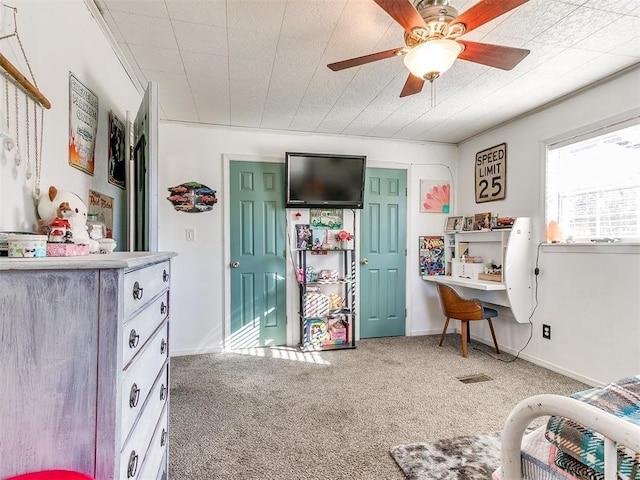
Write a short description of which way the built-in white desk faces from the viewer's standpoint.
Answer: facing the viewer and to the left of the viewer

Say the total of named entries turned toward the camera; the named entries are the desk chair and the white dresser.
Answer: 0

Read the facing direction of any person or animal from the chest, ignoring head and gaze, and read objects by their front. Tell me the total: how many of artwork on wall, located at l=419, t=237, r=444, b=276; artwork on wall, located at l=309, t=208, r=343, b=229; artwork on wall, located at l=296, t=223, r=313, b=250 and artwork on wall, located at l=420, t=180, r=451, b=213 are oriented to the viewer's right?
0

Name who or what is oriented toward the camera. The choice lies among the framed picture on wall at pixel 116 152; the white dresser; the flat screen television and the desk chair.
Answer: the flat screen television

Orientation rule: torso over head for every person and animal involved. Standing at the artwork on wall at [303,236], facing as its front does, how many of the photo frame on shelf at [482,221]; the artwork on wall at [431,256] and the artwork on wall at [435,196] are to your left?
3

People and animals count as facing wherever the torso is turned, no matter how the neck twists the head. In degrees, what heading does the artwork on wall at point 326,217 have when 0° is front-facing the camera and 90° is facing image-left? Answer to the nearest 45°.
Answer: approximately 0°

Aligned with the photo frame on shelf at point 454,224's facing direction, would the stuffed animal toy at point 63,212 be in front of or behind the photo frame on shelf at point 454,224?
in front

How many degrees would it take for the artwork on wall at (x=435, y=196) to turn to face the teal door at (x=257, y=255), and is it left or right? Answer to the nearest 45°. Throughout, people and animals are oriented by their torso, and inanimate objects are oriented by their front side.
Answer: approximately 45° to its right

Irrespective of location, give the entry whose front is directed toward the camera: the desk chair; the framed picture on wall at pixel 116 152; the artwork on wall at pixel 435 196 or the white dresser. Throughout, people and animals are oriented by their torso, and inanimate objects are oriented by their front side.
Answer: the artwork on wall

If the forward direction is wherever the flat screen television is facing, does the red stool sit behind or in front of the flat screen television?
in front

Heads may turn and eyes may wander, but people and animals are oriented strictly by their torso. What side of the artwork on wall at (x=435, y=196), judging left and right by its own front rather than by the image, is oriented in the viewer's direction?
front

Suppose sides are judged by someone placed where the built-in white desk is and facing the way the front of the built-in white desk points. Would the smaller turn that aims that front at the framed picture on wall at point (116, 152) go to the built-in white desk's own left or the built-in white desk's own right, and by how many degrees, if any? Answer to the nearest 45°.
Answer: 0° — it already faces it

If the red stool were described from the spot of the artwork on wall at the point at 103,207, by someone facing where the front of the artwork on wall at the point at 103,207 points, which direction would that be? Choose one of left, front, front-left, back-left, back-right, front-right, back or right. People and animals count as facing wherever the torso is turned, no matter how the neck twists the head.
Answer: front-right

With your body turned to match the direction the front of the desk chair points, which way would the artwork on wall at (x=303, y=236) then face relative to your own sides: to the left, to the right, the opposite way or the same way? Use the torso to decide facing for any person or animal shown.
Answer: to the right

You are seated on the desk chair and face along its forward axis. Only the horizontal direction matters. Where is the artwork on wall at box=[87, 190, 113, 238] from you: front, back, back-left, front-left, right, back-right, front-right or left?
back

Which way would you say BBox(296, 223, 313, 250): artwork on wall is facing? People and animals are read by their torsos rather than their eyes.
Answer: toward the camera
